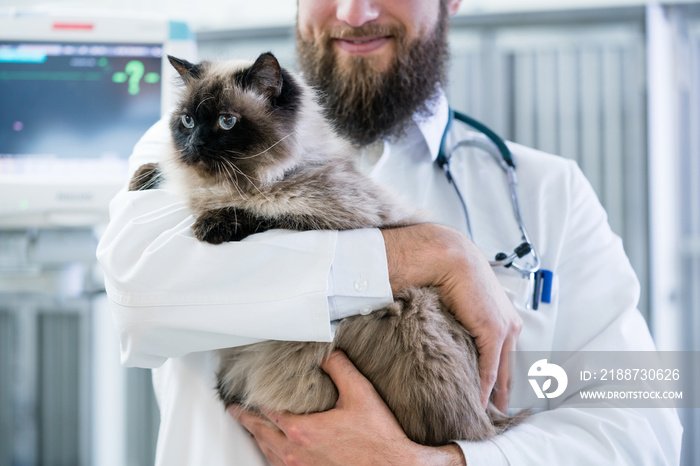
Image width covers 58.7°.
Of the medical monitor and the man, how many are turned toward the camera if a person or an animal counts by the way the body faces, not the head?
2

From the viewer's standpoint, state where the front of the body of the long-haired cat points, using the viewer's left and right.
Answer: facing the viewer and to the left of the viewer

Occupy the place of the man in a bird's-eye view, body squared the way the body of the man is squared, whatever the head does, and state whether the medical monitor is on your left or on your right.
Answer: on your right

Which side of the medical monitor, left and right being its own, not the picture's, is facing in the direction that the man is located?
front

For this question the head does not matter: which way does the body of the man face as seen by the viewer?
toward the camera

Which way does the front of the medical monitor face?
toward the camera

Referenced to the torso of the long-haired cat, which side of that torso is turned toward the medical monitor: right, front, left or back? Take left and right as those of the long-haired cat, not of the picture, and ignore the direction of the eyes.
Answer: right
